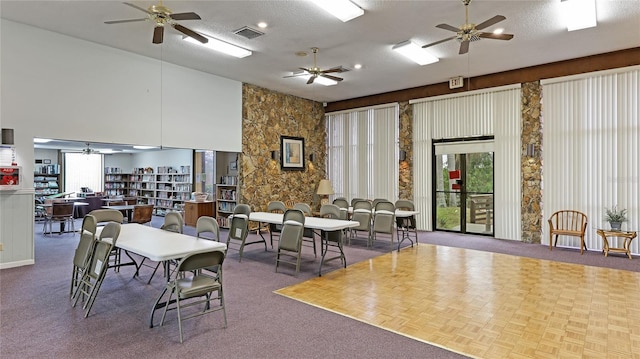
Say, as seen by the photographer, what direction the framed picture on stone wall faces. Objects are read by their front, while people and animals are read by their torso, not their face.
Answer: facing the viewer and to the right of the viewer

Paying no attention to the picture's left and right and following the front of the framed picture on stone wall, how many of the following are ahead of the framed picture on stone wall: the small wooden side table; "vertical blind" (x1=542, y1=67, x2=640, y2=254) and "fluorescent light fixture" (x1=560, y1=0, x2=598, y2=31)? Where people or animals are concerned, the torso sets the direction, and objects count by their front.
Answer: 3

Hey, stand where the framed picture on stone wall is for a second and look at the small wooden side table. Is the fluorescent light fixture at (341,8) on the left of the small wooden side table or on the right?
right

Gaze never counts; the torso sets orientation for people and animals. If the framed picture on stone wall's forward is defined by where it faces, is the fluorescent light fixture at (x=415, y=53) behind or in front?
in front

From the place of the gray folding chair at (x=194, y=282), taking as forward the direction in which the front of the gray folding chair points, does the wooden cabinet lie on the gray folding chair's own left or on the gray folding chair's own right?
on the gray folding chair's own right
